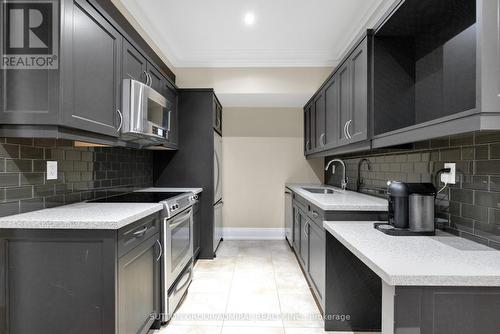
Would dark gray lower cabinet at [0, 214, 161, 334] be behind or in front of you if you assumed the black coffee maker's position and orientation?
in front

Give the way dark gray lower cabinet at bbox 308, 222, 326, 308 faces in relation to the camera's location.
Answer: facing to the left of the viewer

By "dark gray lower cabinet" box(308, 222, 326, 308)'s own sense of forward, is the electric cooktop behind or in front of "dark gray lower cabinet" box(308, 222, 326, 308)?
in front

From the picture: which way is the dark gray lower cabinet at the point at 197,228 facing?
to the viewer's right

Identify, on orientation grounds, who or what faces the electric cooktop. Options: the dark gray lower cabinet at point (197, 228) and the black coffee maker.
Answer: the black coffee maker

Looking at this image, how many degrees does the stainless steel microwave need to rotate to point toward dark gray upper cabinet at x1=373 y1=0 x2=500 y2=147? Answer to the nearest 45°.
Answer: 0° — it already faces it

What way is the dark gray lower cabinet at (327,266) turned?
to the viewer's left

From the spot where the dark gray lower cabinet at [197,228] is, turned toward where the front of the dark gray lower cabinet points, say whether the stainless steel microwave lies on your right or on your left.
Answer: on your right

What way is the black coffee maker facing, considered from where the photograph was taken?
facing to the left of the viewer
